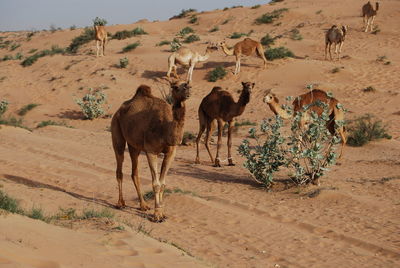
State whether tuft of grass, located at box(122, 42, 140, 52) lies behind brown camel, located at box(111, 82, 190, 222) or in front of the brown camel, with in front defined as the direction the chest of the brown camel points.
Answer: behind

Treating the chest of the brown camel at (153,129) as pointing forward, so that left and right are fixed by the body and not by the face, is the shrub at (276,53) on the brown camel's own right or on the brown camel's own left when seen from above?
on the brown camel's own left

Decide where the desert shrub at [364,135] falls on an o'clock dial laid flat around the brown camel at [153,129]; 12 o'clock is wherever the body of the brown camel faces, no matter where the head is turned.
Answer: The desert shrub is roughly at 9 o'clock from the brown camel.

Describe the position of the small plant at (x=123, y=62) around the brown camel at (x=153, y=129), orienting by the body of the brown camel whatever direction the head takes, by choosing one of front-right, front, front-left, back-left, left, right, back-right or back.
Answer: back-left

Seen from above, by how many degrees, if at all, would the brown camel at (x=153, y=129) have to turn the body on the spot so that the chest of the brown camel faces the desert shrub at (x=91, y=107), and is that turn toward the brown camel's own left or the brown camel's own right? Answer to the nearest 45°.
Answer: approximately 135° to the brown camel's own left

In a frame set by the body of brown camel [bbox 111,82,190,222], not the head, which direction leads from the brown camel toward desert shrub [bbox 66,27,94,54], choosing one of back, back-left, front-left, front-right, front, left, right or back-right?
back-left

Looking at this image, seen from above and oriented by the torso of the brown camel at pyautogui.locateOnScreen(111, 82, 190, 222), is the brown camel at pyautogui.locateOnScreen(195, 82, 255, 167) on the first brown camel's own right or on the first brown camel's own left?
on the first brown camel's own left

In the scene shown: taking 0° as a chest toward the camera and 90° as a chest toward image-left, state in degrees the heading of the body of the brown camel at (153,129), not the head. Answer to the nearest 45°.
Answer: approximately 315°

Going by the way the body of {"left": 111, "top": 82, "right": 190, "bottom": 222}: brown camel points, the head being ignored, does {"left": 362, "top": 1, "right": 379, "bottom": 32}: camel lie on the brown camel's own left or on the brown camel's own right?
on the brown camel's own left
